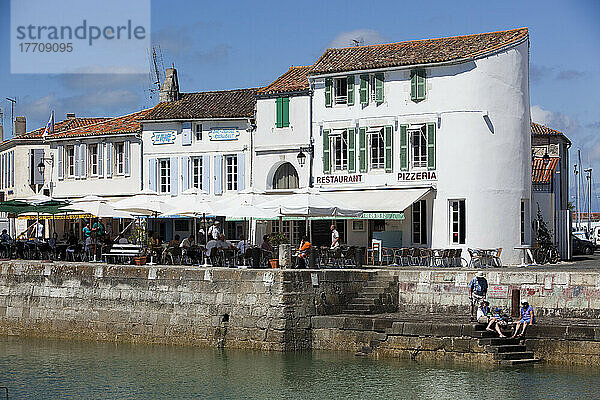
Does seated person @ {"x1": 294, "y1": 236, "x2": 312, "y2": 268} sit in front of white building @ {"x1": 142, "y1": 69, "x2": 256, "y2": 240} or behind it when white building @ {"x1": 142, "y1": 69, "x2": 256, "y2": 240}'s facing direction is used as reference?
in front

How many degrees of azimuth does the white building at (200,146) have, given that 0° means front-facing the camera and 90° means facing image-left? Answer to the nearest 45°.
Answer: approximately 0°

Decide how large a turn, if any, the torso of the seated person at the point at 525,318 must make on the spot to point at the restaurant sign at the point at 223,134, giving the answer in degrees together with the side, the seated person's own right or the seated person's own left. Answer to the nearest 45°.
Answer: approximately 90° to the seated person's own right

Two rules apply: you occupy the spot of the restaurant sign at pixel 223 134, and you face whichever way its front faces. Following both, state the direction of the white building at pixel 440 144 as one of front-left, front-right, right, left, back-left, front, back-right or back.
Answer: front-left

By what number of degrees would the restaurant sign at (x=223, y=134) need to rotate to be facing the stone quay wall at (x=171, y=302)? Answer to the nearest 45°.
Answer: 0° — it already faces it

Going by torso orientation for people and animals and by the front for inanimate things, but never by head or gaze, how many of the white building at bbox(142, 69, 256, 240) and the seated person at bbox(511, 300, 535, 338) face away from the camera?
0

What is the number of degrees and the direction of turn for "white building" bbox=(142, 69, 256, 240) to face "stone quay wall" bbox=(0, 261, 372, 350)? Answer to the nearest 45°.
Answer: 0° — it already faces it

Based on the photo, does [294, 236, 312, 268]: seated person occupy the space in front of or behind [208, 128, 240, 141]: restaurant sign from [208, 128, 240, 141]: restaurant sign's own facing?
in front

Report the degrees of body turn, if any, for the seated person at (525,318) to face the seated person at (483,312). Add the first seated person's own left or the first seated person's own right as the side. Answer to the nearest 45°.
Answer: approximately 45° to the first seated person's own right

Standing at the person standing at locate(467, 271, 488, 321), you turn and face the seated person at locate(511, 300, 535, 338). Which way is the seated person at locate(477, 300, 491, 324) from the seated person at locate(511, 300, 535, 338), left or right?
right

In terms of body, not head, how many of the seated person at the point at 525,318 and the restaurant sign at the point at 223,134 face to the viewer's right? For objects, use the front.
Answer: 0

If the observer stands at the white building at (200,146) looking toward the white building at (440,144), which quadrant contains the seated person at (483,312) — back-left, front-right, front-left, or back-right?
front-right

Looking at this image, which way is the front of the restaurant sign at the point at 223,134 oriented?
toward the camera
